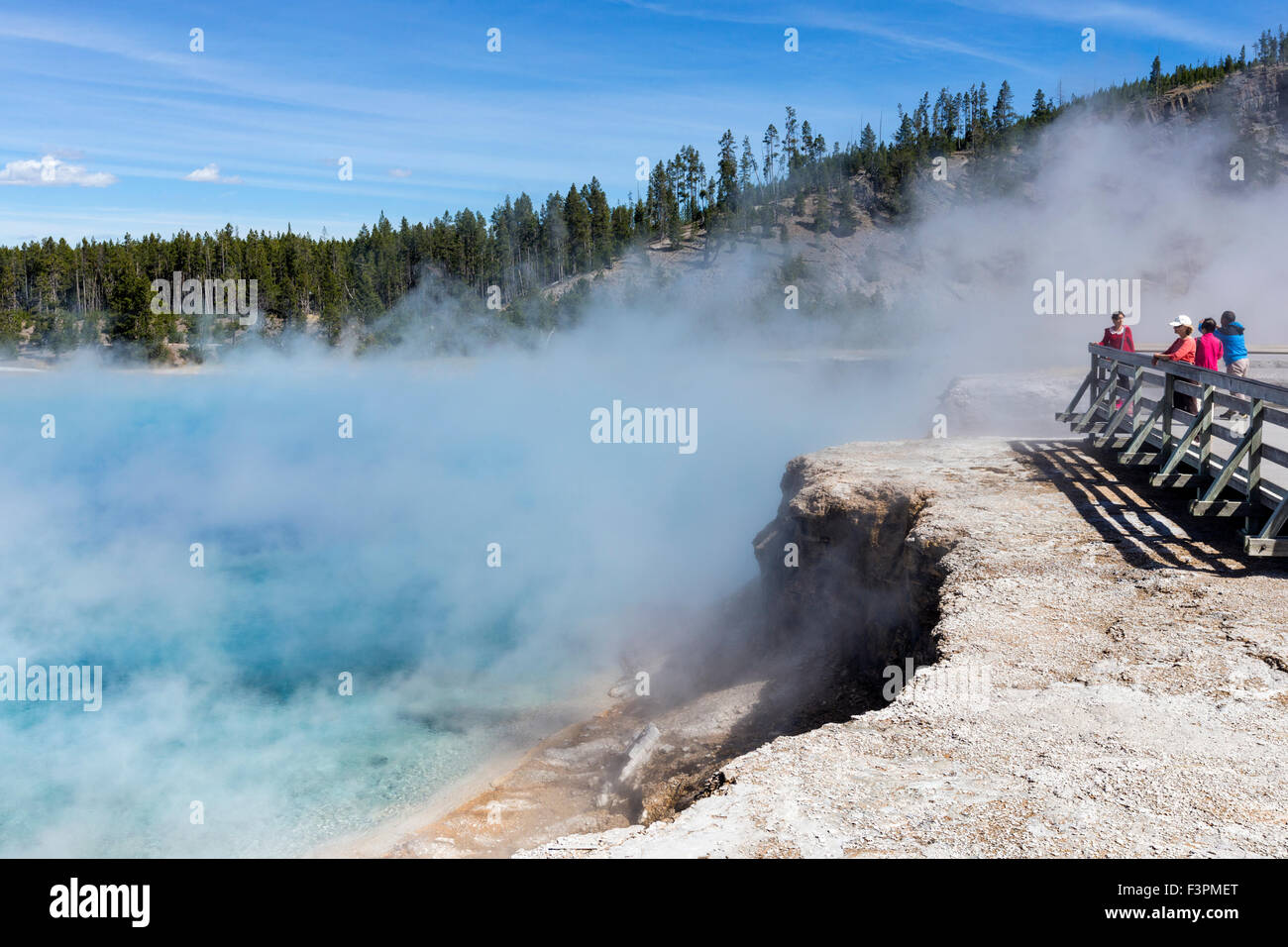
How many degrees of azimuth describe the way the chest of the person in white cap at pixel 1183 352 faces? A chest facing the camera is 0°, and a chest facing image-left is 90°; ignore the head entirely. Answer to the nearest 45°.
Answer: approximately 90°

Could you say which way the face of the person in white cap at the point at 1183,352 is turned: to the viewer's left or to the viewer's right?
to the viewer's left

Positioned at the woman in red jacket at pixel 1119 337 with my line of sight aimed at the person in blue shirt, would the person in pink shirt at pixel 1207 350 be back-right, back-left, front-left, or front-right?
front-right
